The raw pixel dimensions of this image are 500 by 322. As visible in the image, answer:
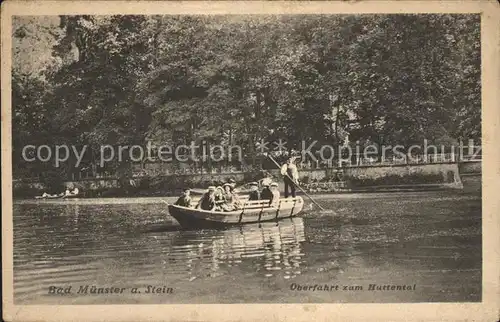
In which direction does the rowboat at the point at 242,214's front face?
to the viewer's left

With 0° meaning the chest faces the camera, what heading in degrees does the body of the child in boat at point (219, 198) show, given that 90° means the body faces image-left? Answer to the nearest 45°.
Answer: approximately 0°
